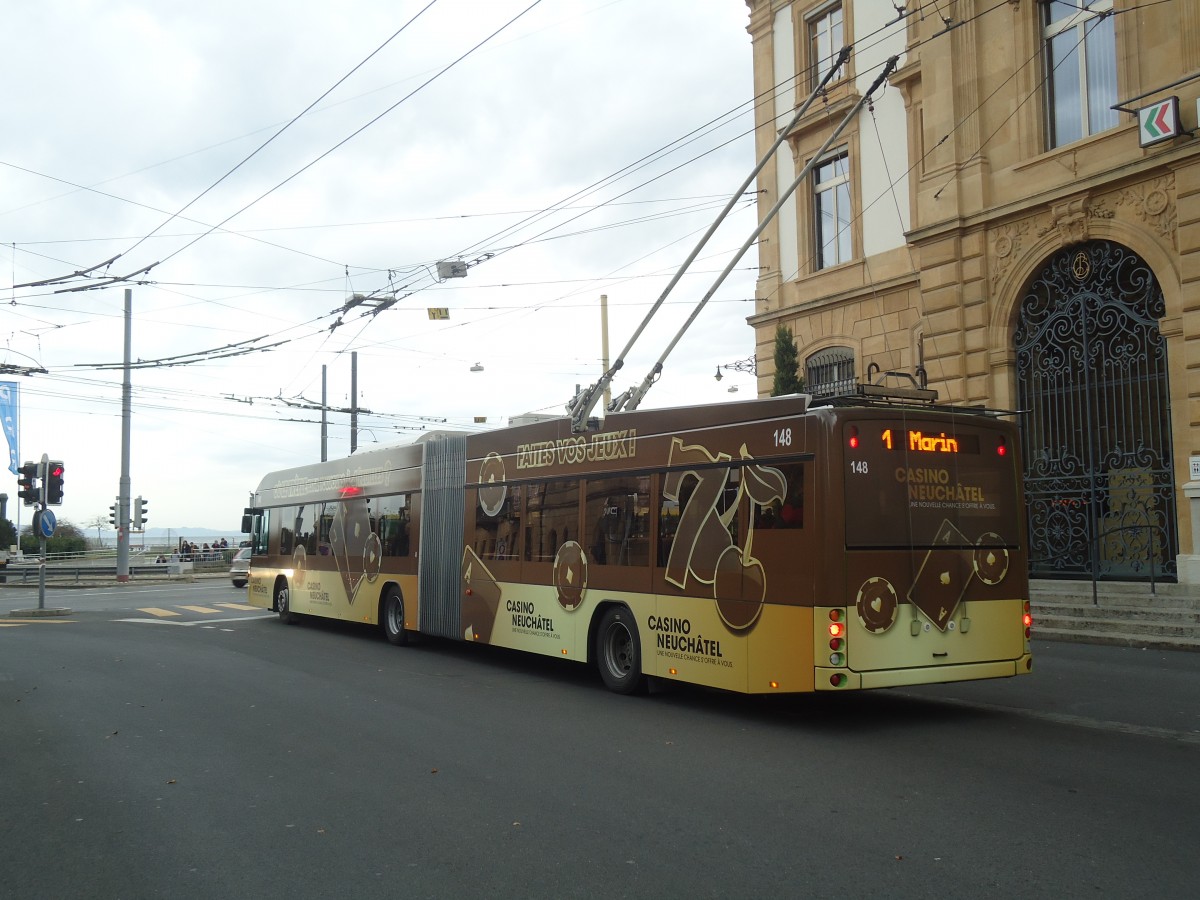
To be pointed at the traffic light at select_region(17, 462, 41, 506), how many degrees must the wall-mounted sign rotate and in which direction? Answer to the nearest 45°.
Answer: approximately 45° to its right

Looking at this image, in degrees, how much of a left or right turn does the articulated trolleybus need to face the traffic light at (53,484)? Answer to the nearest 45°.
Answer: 0° — it already faces it

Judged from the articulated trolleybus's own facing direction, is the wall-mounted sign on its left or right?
on its right

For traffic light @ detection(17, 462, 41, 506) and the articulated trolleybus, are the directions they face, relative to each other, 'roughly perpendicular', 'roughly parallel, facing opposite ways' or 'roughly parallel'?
roughly perpendicular

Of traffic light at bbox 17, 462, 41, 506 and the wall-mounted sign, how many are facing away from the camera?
0

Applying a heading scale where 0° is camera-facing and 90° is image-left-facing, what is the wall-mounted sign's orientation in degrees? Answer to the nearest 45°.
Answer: approximately 45°

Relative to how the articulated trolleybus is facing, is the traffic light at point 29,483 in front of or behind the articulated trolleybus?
in front

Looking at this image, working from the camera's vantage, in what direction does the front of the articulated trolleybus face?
facing away from the viewer and to the left of the viewer
